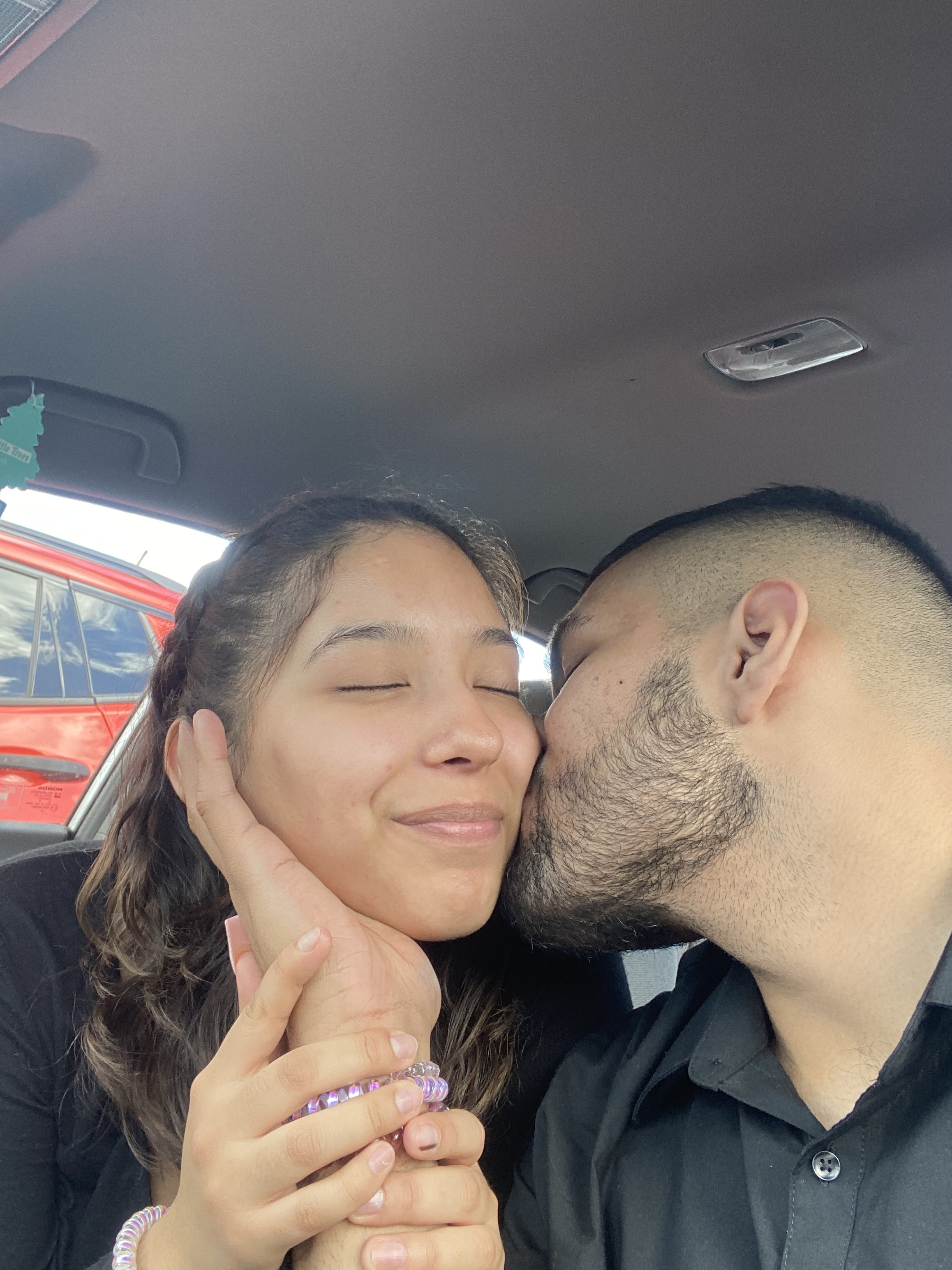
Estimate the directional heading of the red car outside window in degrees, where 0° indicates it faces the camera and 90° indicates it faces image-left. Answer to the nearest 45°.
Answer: approximately 45°

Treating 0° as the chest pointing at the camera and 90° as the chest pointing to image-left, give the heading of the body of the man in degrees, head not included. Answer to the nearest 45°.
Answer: approximately 0°

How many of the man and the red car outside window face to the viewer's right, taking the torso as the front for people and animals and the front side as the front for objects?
0

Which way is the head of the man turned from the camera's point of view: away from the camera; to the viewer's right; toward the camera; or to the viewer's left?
to the viewer's left
